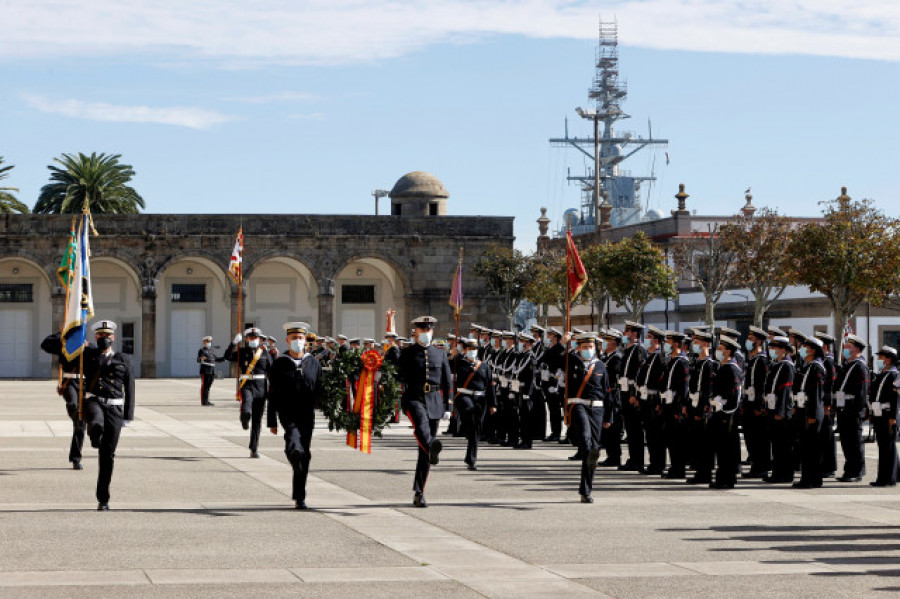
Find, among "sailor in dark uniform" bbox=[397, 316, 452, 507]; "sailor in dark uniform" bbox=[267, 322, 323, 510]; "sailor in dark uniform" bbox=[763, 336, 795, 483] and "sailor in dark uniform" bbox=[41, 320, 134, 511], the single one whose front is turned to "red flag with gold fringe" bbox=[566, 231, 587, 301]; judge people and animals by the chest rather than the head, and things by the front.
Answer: "sailor in dark uniform" bbox=[763, 336, 795, 483]

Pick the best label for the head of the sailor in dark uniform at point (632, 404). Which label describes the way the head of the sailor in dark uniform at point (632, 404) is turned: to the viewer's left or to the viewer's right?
to the viewer's left

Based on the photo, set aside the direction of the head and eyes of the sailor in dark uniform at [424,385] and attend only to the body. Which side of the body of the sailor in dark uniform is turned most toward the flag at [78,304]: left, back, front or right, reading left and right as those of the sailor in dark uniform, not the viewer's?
right

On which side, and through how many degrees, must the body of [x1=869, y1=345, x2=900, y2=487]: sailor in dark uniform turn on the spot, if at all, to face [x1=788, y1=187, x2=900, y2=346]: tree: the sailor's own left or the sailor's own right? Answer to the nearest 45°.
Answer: approximately 90° to the sailor's own right

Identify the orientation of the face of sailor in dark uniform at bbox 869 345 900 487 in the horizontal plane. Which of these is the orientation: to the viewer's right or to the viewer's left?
to the viewer's left

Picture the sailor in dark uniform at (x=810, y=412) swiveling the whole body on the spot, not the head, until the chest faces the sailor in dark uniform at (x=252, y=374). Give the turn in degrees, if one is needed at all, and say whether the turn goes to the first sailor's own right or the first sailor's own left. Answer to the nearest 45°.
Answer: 0° — they already face them

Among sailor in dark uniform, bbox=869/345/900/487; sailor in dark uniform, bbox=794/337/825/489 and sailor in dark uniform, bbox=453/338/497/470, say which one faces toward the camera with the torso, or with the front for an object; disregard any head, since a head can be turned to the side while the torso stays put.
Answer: sailor in dark uniform, bbox=453/338/497/470

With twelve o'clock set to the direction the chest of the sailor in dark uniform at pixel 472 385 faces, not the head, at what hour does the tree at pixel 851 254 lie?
The tree is roughly at 7 o'clock from the sailor in dark uniform.

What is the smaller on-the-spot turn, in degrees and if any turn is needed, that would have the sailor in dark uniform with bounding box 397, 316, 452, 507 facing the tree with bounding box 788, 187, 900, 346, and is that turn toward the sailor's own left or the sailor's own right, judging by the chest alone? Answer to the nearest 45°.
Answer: approximately 135° to the sailor's own left

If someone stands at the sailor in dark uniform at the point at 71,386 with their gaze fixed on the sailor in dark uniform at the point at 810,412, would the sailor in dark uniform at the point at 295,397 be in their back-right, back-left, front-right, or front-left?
front-right

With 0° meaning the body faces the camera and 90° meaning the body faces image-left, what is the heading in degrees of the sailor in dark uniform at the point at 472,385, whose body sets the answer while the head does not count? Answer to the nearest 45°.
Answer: approximately 0°
